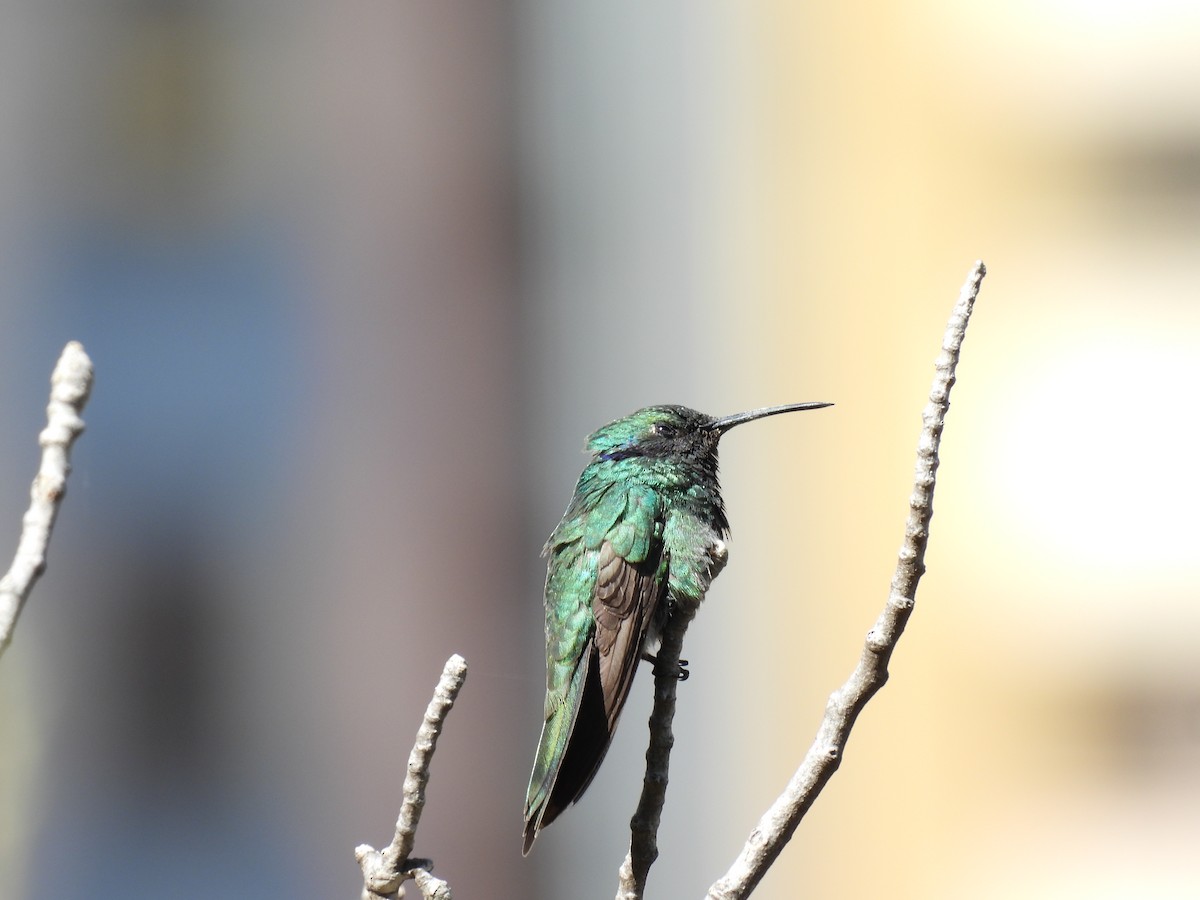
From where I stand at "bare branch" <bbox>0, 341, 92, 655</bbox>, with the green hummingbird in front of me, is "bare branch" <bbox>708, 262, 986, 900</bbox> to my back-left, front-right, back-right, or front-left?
front-right

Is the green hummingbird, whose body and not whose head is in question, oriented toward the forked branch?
no

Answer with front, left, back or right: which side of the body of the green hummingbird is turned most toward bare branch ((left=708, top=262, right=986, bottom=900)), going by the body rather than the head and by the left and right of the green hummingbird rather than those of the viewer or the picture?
right

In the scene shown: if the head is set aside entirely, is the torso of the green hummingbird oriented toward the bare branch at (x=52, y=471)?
no
